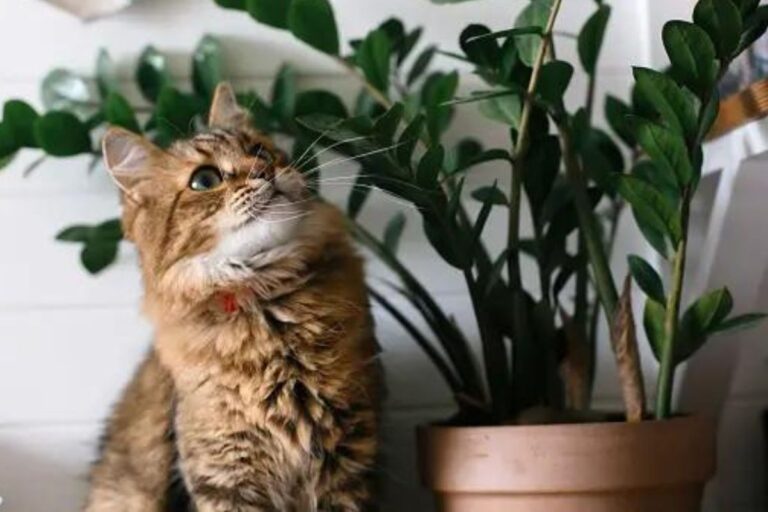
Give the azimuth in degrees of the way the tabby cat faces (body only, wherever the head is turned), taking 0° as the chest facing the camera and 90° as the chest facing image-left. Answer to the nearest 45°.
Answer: approximately 315°

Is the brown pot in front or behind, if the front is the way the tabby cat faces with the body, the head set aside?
in front
